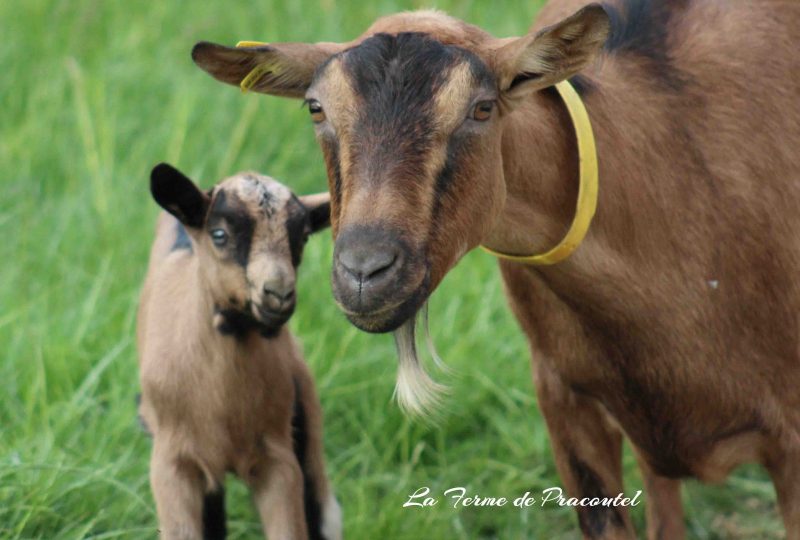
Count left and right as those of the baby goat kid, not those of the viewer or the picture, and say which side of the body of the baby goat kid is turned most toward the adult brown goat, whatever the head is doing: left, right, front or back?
left

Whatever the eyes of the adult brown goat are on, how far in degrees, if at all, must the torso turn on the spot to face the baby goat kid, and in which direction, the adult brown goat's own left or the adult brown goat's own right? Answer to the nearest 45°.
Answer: approximately 45° to the adult brown goat's own right

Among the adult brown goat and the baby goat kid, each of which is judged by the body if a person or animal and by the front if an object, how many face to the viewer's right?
0

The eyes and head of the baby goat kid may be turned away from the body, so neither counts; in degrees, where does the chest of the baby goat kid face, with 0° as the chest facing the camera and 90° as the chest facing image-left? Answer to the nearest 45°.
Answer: approximately 0°
